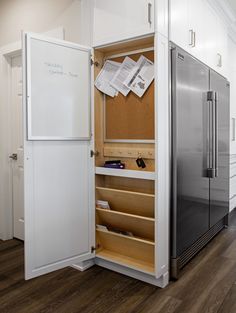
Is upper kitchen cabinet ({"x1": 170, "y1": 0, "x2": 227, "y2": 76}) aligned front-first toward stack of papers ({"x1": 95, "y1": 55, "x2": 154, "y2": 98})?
no

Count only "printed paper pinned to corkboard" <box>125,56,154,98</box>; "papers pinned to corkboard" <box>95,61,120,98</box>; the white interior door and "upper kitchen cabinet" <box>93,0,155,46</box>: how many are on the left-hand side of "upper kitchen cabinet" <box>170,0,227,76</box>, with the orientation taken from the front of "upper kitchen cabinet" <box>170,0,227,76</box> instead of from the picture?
0

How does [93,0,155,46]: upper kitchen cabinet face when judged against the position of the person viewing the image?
facing the viewer and to the left of the viewer

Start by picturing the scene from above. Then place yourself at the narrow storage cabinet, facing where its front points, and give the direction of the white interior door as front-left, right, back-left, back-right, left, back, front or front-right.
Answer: right

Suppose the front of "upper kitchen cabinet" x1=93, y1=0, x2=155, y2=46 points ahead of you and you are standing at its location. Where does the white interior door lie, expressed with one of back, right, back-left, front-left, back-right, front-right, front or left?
right

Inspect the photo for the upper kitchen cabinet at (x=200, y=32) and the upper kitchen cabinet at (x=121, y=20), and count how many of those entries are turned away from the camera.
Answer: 0

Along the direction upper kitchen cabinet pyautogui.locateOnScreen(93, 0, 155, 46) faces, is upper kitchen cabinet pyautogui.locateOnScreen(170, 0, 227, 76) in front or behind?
behind

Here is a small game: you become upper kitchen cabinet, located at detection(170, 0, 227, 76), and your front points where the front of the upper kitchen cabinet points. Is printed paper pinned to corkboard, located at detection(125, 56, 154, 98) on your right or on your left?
on your right

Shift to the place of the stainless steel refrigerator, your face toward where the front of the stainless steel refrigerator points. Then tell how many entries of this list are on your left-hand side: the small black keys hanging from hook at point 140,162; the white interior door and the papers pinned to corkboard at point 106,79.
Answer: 0

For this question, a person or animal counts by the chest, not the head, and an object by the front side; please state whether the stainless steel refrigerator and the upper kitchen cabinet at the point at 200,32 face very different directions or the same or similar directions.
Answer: same or similar directions

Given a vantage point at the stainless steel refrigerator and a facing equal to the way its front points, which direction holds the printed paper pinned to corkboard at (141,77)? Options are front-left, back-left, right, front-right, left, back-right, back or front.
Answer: right

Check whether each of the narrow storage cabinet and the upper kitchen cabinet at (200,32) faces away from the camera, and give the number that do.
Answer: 0
